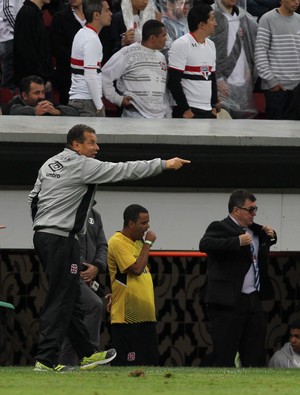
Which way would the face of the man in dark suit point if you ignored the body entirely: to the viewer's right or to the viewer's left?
to the viewer's right

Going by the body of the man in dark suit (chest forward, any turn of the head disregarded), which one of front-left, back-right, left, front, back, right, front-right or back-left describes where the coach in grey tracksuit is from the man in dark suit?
right

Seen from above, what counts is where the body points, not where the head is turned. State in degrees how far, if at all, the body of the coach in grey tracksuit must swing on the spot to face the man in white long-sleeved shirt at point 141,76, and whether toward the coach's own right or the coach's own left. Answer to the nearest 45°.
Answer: approximately 45° to the coach's own left

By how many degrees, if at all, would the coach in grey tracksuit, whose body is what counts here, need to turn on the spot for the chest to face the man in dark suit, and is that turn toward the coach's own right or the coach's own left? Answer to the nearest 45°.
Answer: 0° — they already face them

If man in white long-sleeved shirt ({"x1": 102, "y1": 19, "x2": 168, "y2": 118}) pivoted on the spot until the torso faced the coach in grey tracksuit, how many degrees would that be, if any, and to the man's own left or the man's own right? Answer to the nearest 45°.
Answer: approximately 45° to the man's own right

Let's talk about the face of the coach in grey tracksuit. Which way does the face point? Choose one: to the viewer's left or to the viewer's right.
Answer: to the viewer's right
